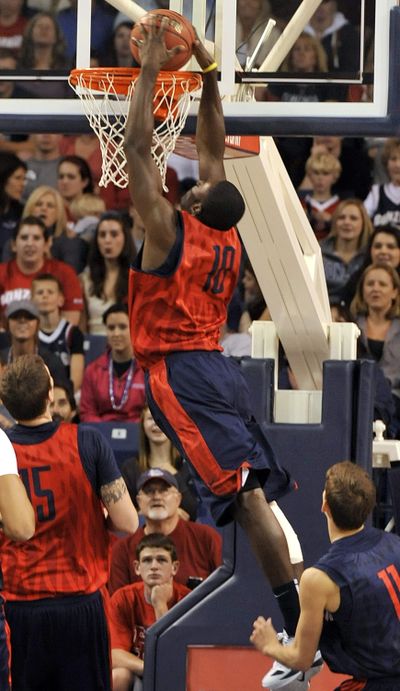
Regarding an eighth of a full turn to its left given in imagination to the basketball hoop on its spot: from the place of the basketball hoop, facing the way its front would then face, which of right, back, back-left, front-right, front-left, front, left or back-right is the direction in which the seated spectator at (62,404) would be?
back-left

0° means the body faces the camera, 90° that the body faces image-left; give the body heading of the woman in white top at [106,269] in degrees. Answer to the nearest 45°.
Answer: approximately 0°

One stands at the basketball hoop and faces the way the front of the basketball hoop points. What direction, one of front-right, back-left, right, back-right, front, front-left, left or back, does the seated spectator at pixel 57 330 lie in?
back

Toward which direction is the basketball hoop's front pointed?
toward the camera

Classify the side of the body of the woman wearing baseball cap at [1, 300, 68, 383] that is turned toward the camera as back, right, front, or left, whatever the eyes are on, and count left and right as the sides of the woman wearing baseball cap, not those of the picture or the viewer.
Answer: front

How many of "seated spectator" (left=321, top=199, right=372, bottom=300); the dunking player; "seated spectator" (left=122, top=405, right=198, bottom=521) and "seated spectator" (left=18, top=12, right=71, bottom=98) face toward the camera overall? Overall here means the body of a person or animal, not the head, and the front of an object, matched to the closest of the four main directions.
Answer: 3

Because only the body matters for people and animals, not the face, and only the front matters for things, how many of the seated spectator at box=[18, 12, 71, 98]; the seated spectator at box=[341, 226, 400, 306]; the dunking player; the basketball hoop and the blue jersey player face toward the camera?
3

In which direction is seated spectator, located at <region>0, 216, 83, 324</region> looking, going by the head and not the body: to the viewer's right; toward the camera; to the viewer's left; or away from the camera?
toward the camera

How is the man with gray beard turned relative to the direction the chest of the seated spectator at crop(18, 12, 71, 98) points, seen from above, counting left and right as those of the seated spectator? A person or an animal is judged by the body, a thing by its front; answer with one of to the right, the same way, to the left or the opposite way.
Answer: the same way

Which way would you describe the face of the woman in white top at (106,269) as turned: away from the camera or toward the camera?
toward the camera

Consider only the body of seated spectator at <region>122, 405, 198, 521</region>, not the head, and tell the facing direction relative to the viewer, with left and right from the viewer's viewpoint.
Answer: facing the viewer

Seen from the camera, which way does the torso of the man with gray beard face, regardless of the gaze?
toward the camera

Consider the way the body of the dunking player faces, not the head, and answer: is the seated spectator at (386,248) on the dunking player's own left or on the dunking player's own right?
on the dunking player's own right
